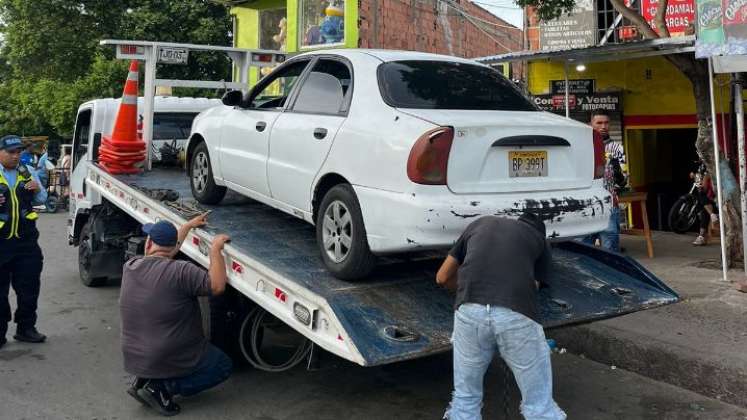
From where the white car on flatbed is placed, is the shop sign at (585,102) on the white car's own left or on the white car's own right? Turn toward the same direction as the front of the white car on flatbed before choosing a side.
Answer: on the white car's own right

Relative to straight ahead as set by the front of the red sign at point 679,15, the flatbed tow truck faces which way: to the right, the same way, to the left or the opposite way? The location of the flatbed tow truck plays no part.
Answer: to the right

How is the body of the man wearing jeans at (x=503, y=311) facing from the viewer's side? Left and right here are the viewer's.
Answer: facing away from the viewer

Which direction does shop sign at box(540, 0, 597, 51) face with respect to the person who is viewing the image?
facing the viewer

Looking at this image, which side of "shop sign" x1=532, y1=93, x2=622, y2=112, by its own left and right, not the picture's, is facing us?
front

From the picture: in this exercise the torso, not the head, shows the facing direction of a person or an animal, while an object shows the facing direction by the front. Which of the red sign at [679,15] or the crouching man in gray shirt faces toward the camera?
the red sign

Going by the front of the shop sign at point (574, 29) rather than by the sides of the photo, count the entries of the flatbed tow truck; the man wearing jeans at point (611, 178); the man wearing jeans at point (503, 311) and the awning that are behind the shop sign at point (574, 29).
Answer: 0

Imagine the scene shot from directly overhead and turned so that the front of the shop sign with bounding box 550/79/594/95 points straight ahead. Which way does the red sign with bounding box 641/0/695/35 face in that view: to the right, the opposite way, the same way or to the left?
the same way

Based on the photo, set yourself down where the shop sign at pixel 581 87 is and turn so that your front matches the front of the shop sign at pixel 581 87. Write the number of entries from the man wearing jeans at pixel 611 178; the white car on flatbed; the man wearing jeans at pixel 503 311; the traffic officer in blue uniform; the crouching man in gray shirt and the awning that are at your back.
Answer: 0

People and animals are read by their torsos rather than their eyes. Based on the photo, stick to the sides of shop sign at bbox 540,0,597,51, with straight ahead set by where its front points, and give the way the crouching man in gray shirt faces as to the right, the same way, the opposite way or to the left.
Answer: the opposite way

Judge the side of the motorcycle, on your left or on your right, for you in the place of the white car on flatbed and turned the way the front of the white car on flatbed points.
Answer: on your right

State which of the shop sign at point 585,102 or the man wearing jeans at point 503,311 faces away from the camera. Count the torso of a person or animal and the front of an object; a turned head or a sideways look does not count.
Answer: the man wearing jeans

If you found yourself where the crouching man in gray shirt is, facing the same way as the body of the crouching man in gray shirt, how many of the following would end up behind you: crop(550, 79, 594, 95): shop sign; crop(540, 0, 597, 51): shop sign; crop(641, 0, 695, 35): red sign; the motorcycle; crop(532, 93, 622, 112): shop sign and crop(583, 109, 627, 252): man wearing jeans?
0

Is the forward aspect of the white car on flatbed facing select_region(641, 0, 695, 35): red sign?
no

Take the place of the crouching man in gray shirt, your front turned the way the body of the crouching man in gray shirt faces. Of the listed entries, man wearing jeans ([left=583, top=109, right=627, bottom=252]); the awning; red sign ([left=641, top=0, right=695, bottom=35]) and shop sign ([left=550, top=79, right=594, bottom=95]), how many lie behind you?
0

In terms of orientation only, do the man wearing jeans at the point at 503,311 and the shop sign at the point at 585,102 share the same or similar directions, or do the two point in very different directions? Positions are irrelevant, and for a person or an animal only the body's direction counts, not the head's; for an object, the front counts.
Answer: very different directions

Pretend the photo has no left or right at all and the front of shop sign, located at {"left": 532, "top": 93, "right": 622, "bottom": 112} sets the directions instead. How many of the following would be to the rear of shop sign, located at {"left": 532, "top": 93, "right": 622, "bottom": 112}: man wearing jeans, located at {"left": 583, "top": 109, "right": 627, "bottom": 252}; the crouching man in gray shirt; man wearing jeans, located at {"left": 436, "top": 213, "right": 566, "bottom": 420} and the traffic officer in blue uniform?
0
